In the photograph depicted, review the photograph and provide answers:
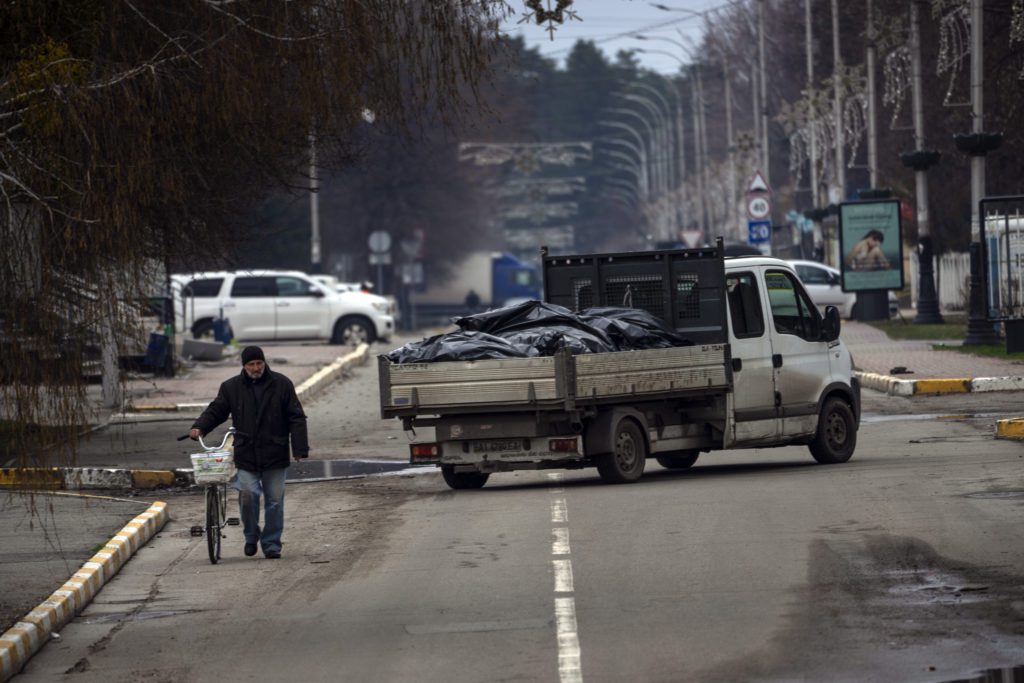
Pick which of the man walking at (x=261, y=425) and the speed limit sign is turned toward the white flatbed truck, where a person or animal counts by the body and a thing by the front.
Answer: the speed limit sign

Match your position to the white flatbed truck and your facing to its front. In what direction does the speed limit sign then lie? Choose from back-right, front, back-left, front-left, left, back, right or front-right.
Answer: front-left

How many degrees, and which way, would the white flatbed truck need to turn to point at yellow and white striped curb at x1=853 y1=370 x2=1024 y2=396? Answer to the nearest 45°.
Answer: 0° — it already faces it

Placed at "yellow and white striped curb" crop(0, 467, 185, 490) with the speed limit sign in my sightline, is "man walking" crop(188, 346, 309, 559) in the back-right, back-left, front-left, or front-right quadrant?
back-right

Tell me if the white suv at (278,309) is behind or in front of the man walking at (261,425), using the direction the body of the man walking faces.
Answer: behind

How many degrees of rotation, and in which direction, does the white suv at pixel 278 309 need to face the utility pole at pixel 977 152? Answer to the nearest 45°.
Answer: approximately 45° to its right

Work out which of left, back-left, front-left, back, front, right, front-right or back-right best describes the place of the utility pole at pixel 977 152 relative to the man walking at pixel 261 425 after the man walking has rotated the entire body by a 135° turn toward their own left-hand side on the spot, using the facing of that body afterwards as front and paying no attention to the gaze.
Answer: front

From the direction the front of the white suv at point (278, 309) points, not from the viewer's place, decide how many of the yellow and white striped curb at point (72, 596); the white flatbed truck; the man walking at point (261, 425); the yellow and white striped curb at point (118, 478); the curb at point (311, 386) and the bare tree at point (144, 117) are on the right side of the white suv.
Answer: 6

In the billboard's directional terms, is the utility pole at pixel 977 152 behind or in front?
in front

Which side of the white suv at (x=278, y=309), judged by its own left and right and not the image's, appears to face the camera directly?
right

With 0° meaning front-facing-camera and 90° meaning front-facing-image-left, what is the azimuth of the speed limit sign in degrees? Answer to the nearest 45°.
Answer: approximately 0°

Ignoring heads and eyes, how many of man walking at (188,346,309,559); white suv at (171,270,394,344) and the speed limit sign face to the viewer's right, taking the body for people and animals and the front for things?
1
